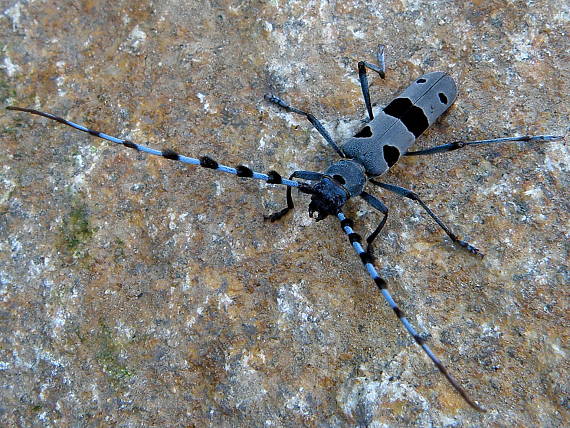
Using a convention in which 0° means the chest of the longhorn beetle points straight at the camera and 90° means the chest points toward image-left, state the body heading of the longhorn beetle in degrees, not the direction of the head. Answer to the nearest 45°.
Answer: approximately 45°
